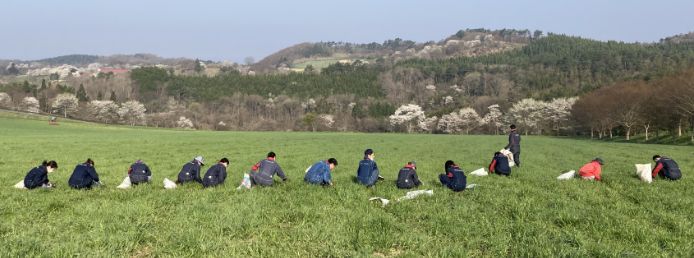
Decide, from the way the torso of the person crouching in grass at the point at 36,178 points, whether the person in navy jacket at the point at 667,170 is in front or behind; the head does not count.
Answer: in front

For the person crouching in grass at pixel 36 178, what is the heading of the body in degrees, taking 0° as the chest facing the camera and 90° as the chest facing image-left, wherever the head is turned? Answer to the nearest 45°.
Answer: approximately 270°

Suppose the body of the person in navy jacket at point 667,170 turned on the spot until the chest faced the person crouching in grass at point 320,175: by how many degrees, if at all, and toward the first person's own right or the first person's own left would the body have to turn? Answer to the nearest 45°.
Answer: approximately 45° to the first person's own left

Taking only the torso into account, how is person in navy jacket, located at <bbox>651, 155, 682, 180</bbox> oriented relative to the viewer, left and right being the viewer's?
facing to the left of the viewer

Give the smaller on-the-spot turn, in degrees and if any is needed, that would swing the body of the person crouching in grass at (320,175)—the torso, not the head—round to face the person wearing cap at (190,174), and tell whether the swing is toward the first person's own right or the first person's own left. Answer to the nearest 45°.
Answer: approximately 180°

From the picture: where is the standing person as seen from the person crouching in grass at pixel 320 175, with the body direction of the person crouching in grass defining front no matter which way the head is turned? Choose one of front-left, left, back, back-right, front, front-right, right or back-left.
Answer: front-left

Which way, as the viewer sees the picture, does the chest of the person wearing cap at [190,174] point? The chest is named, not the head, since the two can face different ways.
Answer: to the viewer's right

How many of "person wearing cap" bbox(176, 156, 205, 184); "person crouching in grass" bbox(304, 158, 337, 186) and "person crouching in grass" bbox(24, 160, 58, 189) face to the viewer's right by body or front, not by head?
3

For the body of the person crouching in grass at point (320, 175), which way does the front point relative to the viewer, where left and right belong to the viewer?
facing to the right of the viewer

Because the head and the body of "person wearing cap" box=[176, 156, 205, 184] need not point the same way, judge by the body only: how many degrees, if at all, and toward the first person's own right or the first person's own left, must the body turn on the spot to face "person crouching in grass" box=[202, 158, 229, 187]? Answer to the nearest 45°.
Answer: approximately 45° to the first person's own right
